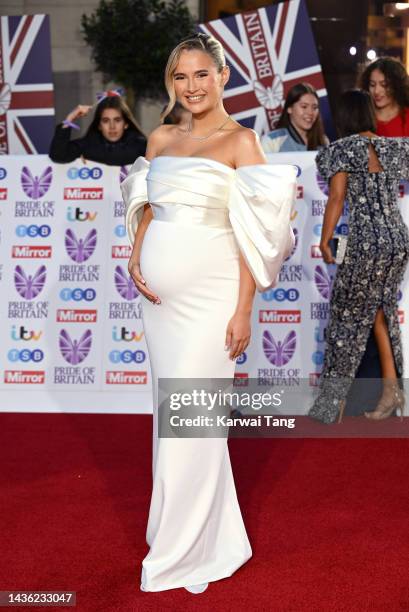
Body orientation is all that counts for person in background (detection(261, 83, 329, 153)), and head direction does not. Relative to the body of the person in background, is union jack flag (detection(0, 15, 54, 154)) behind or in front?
behind

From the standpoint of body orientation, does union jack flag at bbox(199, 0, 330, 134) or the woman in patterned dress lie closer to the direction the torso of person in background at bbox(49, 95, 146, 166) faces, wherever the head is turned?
the woman in patterned dress

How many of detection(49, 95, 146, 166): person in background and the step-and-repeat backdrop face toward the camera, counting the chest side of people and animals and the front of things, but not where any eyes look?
2

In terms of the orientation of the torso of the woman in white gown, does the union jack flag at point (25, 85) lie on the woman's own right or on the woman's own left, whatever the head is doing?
on the woman's own right

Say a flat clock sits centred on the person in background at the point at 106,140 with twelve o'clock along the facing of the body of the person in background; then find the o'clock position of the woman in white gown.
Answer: The woman in white gown is roughly at 12 o'clock from the person in background.

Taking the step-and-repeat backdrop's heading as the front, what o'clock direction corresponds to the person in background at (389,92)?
The person in background is roughly at 9 o'clock from the step-and-repeat backdrop.
